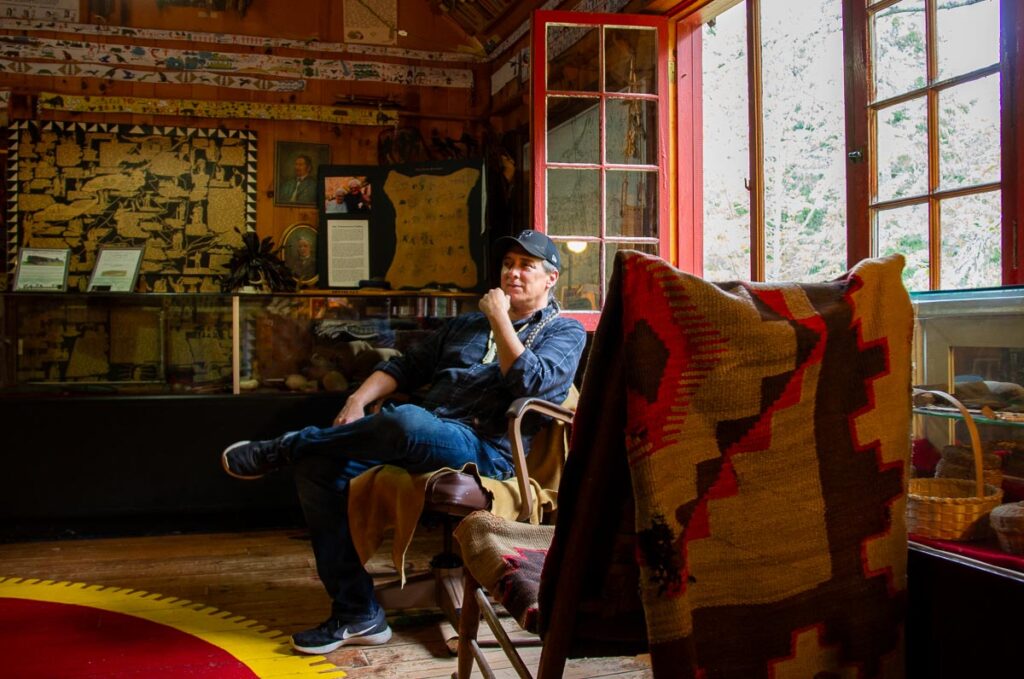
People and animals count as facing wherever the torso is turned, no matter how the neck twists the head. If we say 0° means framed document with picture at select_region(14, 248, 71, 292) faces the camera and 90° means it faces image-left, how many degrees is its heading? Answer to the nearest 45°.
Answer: approximately 0°

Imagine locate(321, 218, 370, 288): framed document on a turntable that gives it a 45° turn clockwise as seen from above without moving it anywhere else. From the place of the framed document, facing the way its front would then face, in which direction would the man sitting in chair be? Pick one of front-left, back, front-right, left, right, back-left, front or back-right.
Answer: front-left

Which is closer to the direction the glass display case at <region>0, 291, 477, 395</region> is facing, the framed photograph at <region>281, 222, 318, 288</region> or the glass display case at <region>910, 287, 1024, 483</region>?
the glass display case

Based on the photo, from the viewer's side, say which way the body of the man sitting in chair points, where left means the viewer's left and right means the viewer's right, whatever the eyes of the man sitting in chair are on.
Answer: facing the viewer and to the left of the viewer

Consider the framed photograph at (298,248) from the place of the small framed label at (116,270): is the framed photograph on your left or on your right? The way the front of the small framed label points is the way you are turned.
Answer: on your left

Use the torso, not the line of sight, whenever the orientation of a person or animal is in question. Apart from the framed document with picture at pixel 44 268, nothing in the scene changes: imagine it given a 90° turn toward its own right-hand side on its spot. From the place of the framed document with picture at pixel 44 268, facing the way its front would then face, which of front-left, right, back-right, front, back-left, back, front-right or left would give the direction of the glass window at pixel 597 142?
back-left

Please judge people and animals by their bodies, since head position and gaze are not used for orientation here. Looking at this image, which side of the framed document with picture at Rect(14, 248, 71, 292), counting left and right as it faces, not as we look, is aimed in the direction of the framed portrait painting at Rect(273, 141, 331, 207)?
left

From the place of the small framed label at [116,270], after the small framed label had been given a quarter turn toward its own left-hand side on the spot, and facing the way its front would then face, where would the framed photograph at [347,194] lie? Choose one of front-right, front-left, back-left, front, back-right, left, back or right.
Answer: front

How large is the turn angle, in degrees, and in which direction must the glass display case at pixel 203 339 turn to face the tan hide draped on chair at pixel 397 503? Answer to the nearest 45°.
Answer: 0° — it already faces it

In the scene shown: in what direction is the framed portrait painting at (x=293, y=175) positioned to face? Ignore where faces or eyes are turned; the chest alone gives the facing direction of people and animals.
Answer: toward the camera

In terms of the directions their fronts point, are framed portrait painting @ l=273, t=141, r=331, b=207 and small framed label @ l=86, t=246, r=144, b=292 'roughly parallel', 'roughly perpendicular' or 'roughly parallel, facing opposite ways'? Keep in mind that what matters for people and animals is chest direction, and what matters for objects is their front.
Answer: roughly parallel

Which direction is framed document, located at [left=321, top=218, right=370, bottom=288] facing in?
toward the camera

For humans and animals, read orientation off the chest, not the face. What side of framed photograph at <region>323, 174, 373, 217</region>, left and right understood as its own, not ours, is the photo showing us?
front

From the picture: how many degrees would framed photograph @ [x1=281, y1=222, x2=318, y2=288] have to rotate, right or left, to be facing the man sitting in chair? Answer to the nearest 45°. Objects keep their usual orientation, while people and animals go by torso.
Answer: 0° — it already faces them

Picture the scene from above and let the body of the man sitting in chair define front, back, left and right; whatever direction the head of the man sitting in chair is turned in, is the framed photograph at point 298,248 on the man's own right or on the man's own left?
on the man's own right

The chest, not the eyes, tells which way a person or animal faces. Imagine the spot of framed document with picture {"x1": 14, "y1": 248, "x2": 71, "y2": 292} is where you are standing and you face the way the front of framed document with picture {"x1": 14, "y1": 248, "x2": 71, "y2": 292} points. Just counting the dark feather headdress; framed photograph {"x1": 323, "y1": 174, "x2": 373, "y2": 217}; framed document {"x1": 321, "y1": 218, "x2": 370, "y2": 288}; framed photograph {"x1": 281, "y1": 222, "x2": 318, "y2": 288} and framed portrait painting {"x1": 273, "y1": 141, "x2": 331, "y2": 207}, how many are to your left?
5
